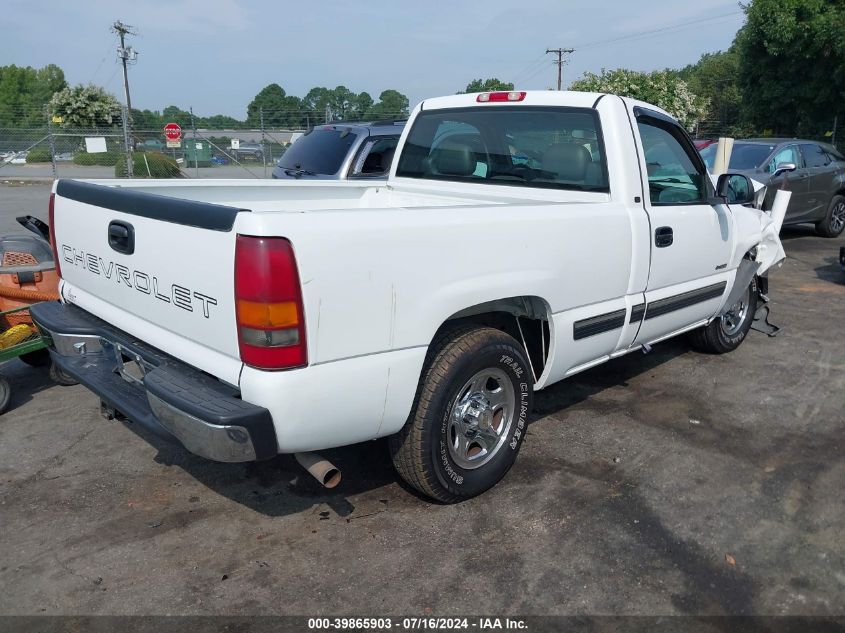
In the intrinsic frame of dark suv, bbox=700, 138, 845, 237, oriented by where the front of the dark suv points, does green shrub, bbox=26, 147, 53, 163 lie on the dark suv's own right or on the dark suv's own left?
on the dark suv's own right

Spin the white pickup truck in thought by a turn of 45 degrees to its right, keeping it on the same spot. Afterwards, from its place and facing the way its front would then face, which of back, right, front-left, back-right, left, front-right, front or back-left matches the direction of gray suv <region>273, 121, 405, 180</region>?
left

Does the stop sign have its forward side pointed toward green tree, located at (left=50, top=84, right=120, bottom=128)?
no

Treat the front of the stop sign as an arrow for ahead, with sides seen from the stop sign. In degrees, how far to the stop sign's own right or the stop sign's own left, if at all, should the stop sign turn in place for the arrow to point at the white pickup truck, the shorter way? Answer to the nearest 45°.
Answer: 0° — it already faces it

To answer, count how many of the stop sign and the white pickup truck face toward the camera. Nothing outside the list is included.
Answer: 1

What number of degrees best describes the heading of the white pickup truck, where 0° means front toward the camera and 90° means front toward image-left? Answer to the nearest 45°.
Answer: approximately 225°

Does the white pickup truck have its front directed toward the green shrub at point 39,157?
no

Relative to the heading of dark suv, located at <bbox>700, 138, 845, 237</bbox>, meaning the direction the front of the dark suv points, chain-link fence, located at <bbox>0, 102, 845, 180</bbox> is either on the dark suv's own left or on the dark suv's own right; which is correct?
on the dark suv's own right

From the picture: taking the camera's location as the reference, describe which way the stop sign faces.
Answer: facing the viewer

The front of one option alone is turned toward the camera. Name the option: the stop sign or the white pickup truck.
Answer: the stop sign

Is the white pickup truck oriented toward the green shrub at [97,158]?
no

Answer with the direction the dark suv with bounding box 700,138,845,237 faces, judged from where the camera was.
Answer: facing the viewer and to the left of the viewer
